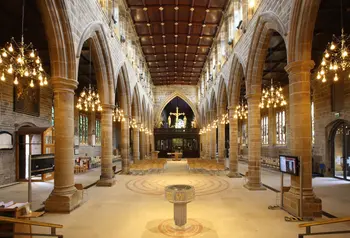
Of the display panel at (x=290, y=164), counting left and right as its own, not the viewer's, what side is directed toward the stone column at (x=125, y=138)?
right

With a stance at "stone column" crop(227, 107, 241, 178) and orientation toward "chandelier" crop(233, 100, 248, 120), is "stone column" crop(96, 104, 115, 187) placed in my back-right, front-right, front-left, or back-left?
back-left

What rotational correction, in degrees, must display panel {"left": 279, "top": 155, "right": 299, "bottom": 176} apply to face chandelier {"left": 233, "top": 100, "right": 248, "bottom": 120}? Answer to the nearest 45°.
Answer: approximately 135° to its right

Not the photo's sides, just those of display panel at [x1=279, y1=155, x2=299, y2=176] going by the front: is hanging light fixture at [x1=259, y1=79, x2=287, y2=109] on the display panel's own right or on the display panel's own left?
on the display panel's own right

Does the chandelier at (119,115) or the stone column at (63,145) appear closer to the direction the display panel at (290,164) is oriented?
the stone column

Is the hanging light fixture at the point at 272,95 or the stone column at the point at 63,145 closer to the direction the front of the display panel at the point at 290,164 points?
the stone column

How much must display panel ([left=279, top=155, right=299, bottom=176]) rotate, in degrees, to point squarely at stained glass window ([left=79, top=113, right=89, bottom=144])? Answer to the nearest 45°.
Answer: approximately 90° to its right

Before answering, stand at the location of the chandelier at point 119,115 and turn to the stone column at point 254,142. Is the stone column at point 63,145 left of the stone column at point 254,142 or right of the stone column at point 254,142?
right

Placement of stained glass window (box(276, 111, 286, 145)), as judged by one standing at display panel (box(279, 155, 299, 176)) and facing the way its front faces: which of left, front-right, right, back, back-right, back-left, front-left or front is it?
back-right

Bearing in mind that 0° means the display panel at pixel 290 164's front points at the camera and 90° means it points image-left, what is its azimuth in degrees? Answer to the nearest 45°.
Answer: approximately 45°
